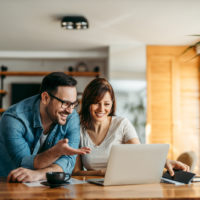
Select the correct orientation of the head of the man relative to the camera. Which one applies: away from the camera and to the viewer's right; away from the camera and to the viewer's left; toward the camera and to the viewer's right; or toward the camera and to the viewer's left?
toward the camera and to the viewer's right

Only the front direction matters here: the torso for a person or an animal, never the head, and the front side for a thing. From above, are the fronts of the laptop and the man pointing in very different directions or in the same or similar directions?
very different directions

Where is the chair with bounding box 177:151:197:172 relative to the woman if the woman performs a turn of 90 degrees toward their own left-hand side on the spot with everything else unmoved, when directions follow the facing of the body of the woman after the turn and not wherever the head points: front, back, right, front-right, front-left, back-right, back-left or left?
front

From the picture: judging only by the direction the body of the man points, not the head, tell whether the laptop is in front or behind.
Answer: in front

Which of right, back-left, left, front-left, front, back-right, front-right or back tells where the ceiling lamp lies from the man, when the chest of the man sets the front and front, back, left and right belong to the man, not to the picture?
back-left

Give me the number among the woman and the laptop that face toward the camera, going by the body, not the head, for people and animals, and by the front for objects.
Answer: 1

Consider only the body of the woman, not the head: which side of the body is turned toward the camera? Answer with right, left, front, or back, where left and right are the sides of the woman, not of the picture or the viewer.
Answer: front

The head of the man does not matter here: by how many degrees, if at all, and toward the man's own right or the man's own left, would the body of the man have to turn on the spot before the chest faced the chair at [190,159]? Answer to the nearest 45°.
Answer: approximately 45° to the man's own left

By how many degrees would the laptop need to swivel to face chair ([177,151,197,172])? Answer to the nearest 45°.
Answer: approximately 90° to its right

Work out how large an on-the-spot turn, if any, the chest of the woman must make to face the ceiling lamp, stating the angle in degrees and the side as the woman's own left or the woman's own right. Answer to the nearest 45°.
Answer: approximately 180°

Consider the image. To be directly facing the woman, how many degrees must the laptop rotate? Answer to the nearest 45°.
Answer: approximately 45° to its right

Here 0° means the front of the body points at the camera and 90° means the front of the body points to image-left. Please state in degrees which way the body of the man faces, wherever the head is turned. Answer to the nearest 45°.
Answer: approximately 315°

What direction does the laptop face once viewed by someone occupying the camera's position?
facing away from the viewer and to the left of the viewer
